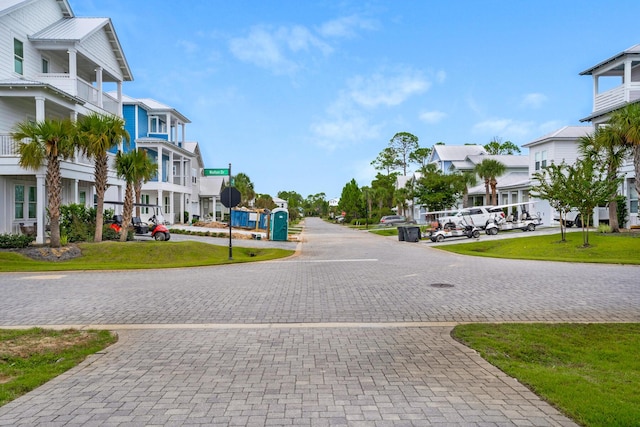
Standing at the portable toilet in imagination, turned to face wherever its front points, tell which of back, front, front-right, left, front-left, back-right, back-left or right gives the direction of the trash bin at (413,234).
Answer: left

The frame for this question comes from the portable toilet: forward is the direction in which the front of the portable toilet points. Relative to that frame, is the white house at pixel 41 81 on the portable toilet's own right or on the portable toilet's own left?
on the portable toilet's own right

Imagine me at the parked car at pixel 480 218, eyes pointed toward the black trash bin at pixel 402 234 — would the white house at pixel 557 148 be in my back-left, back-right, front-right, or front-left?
back-right

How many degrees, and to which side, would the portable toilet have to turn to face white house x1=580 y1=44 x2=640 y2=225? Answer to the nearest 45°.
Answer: approximately 90° to its left

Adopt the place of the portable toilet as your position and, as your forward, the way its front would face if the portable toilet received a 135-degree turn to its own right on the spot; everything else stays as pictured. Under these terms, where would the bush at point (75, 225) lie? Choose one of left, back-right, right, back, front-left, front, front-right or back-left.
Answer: left

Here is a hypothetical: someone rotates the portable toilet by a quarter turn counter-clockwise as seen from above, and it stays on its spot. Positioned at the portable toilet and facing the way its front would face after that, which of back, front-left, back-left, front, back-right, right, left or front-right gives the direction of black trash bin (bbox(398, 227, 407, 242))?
front

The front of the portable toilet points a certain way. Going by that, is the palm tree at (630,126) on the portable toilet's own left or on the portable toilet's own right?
on the portable toilet's own left

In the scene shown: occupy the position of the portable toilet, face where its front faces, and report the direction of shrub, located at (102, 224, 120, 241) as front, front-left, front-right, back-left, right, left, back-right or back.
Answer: front-right

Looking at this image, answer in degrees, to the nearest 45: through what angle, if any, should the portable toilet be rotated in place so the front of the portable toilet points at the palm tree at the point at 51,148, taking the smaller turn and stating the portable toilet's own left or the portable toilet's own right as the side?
approximately 45° to the portable toilet's own right

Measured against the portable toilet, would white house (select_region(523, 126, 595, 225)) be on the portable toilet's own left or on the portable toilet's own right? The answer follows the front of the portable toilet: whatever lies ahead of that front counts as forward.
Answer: on the portable toilet's own left

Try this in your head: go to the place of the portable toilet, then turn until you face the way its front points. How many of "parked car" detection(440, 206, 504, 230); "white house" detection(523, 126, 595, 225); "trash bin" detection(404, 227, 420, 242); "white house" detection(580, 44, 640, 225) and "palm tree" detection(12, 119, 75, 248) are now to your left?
4

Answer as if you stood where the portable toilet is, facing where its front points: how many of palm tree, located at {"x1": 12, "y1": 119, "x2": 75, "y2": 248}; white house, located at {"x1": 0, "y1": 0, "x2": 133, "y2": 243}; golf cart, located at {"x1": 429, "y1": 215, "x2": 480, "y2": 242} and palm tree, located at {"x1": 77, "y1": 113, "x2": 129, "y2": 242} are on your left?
1

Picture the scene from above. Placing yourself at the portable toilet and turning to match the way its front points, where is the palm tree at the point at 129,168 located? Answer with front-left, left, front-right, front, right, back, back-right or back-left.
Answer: front-right

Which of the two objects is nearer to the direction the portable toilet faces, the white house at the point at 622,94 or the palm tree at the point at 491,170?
the white house

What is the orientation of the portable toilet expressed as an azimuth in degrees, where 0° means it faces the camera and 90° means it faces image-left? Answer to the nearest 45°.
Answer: approximately 0°
